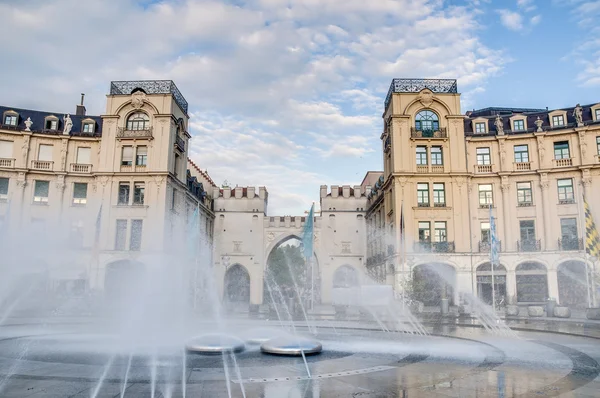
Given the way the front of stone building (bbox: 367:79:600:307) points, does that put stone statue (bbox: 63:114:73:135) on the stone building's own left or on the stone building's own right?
on the stone building's own right

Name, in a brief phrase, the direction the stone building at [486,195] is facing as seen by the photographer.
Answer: facing the viewer
